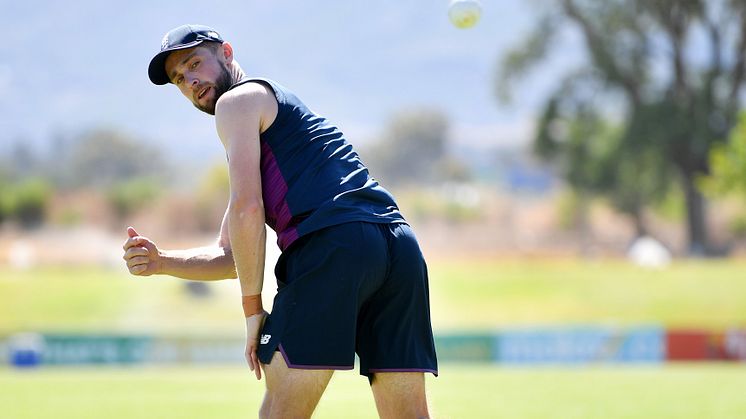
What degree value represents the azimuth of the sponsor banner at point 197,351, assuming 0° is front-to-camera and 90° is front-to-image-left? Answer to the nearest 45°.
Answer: approximately 0°

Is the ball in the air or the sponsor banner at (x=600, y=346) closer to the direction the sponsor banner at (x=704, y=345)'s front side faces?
the ball in the air

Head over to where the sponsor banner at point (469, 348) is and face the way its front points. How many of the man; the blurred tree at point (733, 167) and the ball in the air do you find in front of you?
2

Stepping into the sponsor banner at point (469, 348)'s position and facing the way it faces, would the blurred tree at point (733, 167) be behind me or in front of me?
behind

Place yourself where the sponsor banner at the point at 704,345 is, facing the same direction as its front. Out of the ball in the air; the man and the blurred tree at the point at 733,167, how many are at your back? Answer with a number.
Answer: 1

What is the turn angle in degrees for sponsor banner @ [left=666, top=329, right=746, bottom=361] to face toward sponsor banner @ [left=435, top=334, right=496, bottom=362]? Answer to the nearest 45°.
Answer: approximately 90° to its right

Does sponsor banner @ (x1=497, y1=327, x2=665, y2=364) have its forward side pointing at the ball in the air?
yes

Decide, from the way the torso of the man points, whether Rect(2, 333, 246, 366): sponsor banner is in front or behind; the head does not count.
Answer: in front
